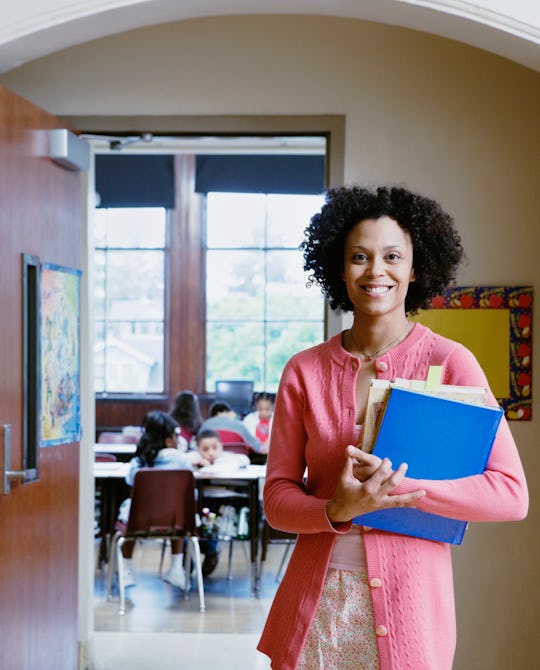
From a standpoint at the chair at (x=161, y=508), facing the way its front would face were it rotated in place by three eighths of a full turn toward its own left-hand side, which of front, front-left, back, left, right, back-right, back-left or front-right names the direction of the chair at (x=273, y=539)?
back

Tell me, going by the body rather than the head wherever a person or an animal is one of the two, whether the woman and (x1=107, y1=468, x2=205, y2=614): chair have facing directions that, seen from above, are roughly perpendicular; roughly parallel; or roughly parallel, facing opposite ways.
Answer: roughly parallel, facing opposite ways

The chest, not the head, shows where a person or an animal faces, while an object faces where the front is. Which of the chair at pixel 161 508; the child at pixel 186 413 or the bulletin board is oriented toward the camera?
the bulletin board

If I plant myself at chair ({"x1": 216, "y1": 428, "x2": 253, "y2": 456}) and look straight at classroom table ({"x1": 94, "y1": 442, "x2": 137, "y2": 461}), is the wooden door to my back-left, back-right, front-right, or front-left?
front-left

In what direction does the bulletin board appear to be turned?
toward the camera

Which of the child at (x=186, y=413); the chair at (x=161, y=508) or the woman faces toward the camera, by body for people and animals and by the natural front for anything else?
the woman

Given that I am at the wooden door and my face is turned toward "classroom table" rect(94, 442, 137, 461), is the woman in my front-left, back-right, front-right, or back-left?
back-right

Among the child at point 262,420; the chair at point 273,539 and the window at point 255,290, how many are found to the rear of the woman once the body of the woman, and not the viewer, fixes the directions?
3

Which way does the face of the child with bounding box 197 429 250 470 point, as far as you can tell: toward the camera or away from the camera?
toward the camera

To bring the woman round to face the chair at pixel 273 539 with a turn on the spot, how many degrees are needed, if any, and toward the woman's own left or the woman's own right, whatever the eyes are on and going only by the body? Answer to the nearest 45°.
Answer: approximately 180°

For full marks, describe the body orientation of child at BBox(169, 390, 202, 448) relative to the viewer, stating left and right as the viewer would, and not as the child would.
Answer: facing away from the viewer

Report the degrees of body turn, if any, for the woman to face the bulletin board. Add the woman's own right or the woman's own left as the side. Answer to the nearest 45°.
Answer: approximately 180°

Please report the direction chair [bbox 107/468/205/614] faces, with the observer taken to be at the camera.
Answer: facing away from the viewer
